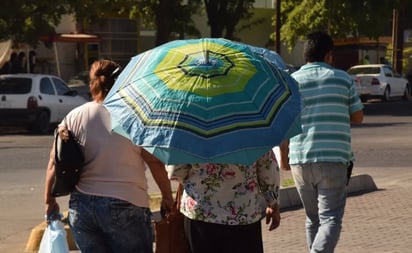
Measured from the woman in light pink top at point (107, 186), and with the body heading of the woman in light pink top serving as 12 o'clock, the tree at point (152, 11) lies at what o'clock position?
The tree is roughly at 12 o'clock from the woman in light pink top.

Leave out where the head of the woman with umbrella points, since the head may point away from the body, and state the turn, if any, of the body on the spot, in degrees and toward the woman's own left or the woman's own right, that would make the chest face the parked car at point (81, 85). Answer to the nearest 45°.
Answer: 0° — they already face it

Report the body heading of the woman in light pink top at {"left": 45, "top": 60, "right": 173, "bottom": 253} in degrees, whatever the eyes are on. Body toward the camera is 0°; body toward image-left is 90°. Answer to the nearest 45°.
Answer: approximately 180°

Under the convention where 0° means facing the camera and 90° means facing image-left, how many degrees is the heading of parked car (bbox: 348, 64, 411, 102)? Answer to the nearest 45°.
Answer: approximately 225°

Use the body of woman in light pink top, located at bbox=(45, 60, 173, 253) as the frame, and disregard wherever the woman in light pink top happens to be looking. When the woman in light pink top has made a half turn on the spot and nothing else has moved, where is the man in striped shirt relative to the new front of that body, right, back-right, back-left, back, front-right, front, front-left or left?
back-left

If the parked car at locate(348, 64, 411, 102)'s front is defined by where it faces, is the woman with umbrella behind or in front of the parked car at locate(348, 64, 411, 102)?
behind

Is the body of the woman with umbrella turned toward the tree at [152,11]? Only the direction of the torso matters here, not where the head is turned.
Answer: yes

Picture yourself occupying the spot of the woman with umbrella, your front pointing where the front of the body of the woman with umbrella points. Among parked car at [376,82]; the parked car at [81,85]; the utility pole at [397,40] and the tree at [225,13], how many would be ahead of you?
4

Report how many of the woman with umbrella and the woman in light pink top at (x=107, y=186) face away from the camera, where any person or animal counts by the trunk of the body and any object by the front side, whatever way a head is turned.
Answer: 2

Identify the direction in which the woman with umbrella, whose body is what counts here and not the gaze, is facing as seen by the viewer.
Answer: away from the camera

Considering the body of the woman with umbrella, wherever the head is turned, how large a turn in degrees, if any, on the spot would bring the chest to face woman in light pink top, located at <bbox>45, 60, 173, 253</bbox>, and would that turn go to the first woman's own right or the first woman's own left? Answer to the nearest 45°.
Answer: approximately 45° to the first woman's own left
